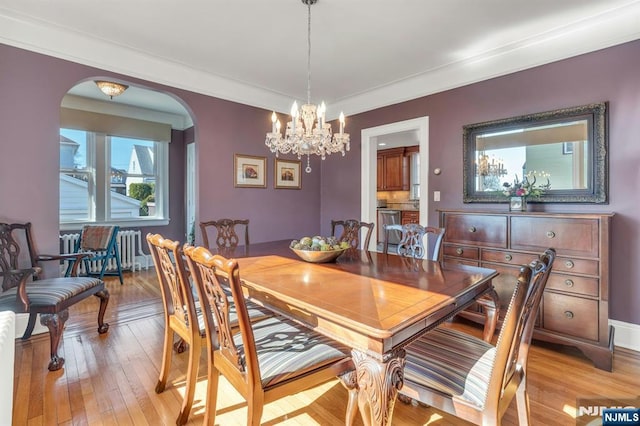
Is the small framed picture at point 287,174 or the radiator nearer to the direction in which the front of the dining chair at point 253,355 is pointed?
the small framed picture

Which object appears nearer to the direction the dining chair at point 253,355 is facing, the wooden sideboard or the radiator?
the wooden sideboard

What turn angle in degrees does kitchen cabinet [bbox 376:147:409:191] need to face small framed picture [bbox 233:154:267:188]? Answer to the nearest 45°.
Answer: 0° — it already faces it

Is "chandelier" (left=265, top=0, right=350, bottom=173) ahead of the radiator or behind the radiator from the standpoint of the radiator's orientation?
ahead

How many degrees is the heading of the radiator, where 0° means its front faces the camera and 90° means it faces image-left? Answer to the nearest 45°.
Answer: approximately 0°

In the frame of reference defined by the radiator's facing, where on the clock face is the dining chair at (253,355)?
The dining chair is roughly at 12 o'clock from the radiator.

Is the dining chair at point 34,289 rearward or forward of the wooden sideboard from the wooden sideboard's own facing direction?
forward

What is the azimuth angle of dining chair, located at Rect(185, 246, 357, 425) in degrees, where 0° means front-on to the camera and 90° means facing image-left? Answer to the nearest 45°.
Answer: approximately 225°
